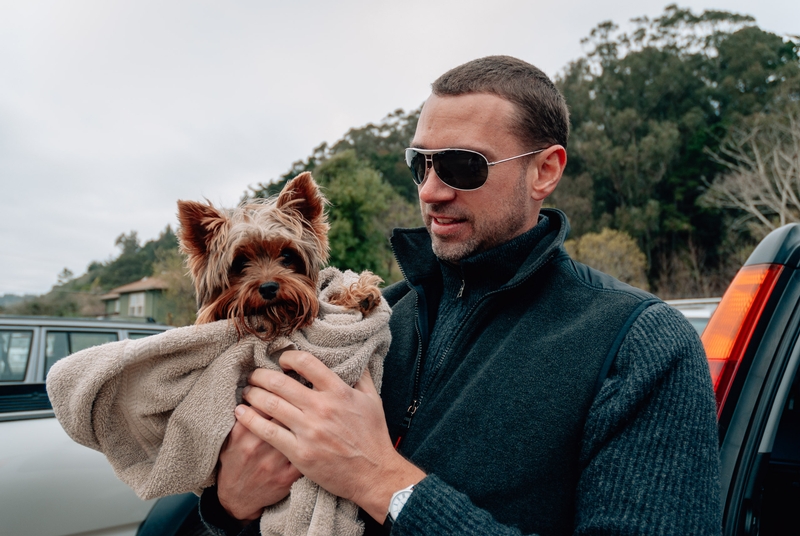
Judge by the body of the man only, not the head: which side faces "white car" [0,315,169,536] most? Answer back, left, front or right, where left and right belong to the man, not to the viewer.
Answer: right

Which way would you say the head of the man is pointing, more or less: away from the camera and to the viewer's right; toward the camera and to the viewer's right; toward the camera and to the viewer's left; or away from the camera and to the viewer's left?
toward the camera and to the viewer's left

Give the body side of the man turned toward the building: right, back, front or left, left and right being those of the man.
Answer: right

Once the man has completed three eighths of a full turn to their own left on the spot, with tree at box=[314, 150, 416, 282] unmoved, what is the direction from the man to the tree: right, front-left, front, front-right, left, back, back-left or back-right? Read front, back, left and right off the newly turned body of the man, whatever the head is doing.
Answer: left

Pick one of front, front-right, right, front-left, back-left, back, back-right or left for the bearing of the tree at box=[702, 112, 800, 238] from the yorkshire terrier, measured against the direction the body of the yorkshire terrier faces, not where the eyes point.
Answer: back-left

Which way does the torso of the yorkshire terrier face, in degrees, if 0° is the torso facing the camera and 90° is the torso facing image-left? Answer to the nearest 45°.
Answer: approximately 0°

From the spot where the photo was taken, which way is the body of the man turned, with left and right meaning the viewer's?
facing the viewer and to the left of the viewer
